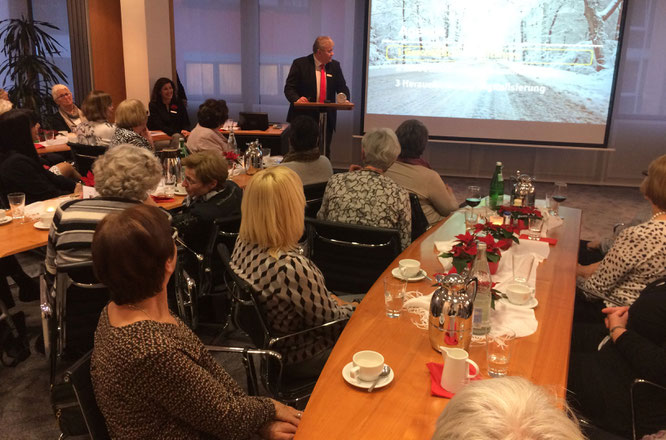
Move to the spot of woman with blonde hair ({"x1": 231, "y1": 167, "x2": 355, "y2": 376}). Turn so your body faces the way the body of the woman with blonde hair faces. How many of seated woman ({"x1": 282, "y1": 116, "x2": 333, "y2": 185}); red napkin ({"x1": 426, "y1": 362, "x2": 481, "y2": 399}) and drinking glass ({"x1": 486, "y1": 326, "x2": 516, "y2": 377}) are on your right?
2

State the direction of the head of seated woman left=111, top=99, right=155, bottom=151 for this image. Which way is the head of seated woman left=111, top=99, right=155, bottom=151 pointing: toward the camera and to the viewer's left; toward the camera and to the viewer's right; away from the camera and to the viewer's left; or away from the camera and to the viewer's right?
away from the camera and to the viewer's right

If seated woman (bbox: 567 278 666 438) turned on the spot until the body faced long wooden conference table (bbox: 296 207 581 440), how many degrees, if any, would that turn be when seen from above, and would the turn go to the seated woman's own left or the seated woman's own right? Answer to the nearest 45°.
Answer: approximately 45° to the seated woman's own left

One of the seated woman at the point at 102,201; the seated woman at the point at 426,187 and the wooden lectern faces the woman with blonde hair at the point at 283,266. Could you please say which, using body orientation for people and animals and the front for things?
the wooden lectern

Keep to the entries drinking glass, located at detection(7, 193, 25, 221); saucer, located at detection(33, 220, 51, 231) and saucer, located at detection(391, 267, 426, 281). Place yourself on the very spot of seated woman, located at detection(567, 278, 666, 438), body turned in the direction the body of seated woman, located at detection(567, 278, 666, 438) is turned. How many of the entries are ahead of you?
3

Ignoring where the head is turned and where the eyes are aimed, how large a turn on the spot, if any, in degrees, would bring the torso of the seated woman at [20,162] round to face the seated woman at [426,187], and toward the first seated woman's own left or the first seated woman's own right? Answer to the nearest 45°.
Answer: approximately 45° to the first seated woman's own right

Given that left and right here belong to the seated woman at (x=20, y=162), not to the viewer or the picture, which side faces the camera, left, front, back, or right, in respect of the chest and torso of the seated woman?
right

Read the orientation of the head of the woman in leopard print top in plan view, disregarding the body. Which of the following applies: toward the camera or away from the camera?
away from the camera

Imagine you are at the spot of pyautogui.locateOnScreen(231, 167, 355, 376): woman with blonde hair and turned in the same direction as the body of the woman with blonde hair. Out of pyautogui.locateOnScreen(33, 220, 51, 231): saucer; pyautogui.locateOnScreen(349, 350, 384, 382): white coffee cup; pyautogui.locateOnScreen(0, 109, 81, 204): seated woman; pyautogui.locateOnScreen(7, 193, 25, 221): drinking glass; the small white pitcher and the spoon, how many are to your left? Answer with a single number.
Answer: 3

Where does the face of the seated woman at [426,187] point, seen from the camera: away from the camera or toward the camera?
away from the camera

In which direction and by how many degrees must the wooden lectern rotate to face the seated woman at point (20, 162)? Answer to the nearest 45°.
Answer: approximately 45° to its right

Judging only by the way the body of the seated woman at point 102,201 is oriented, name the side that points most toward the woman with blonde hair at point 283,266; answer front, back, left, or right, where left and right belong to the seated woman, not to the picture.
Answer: right

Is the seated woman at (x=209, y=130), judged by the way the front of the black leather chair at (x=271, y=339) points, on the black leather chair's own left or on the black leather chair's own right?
on the black leather chair's own left

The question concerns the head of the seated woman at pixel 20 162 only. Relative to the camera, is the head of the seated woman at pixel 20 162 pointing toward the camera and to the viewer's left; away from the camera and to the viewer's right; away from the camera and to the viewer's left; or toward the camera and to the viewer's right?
away from the camera and to the viewer's right

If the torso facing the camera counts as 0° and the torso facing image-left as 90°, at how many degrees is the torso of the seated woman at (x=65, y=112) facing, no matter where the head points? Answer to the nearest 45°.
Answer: approximately 315°

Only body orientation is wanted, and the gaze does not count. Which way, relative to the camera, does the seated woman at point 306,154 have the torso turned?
away from the camera
